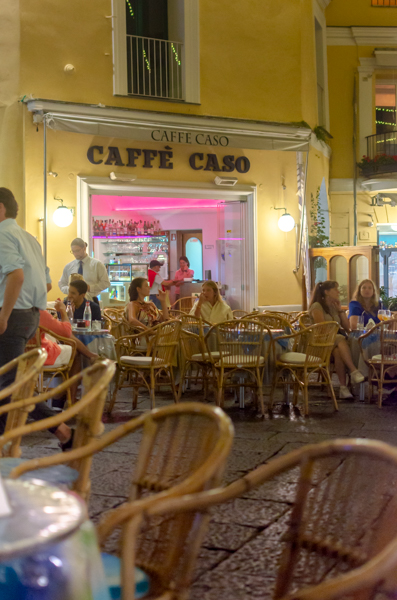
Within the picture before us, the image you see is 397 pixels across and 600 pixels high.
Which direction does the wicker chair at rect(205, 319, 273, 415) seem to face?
away from the camera

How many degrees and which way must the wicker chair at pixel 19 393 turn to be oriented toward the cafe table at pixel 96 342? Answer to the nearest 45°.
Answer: approximately 90° to its right

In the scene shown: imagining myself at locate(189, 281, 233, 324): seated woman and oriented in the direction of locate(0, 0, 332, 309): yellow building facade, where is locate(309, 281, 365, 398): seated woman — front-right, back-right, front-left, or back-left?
back-right

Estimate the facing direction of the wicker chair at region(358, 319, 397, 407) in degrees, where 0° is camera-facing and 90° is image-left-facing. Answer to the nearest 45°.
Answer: approximately 135°
